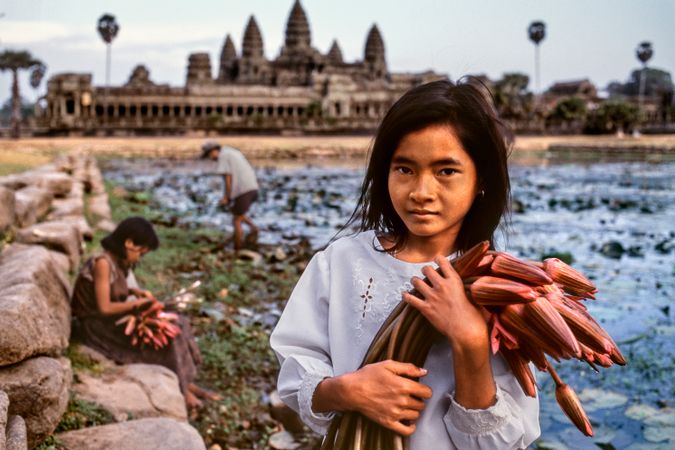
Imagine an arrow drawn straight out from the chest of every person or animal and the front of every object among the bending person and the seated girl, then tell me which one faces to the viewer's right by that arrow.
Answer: the seated girl

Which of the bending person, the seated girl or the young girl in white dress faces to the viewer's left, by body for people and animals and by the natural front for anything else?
the bending person

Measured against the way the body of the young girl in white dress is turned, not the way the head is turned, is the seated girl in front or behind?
behind

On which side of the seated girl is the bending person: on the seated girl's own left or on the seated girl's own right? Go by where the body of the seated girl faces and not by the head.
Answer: on the seated girl's own left

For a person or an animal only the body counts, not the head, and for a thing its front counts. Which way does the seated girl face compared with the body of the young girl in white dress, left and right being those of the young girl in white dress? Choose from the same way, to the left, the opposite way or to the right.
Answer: to the left

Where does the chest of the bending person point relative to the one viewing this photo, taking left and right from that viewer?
facing to the left of the viewer

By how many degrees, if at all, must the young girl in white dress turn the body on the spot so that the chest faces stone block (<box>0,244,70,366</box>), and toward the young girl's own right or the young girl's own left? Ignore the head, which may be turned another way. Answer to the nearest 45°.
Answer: approximately 135° to the young girl's own right

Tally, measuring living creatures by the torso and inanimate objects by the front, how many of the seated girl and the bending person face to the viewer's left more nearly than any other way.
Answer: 1

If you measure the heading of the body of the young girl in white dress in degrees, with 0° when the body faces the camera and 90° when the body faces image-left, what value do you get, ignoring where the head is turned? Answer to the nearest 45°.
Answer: approximately 0°

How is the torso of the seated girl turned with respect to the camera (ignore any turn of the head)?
to the viewer's right

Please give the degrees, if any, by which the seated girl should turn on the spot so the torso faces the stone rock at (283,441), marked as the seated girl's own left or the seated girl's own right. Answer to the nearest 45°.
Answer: approximately 45° to the seated girl's own right

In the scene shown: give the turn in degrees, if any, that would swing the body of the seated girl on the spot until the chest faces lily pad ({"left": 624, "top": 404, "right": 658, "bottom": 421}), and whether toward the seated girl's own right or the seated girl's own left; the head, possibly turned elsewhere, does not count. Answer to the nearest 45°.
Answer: approximately 45° to the seated girl's own right

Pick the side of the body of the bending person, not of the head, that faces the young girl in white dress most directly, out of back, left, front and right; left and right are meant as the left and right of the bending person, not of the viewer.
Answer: left
